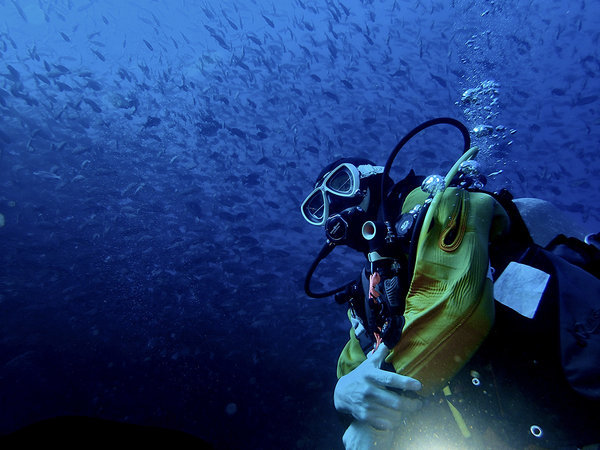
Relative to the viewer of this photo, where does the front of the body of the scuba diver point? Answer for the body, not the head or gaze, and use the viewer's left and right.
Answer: facing the viewer and to the left of the viewer

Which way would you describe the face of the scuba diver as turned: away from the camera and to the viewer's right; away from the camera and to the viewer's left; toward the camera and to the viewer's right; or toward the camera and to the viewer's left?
toward the camera and to the viewer's left
